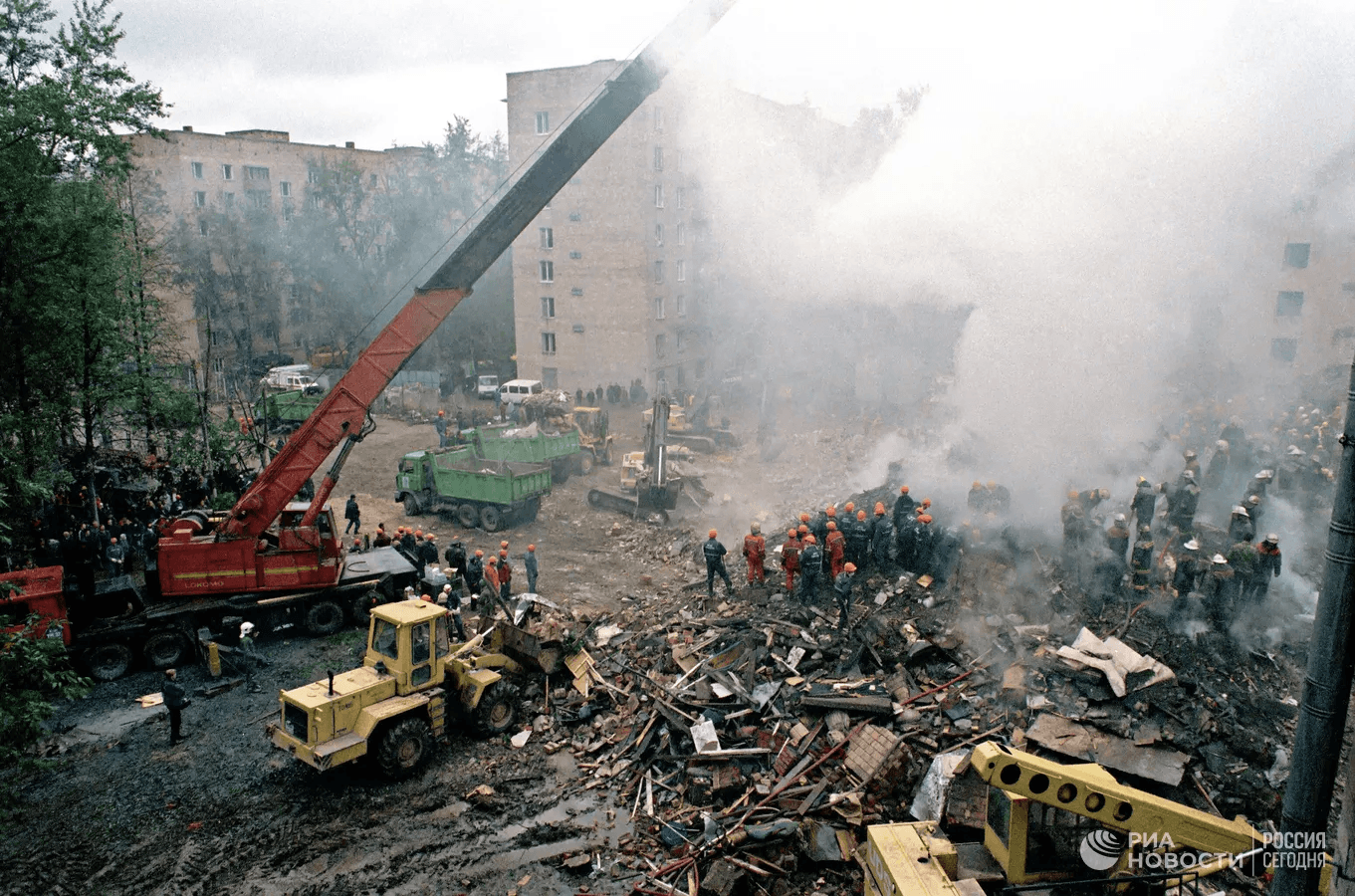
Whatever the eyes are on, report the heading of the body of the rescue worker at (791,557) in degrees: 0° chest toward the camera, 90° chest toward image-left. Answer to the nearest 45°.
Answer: approximately 180°

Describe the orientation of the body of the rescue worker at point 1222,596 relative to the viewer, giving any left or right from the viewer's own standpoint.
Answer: facing away from the viewer

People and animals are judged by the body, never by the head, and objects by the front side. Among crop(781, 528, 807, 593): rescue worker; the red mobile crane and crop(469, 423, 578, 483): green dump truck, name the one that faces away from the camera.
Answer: the rescue worker

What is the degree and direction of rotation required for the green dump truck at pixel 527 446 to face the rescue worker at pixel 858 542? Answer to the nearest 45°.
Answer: approximately 135° to its left

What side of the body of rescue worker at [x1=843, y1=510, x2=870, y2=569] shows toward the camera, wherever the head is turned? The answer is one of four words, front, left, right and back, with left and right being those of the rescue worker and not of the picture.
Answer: back

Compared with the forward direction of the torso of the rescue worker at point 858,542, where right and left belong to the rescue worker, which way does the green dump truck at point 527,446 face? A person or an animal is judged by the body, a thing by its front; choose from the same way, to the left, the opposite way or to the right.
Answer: to the left

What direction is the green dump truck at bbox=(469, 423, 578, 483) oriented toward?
to the viewer's left

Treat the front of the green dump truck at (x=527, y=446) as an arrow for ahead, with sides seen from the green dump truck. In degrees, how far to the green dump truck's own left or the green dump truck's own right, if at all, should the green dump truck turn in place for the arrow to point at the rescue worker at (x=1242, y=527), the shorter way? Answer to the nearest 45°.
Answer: approximately 135° to the green dump truck's own left

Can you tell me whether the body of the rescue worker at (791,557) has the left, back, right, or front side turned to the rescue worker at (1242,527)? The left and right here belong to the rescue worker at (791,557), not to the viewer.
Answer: right

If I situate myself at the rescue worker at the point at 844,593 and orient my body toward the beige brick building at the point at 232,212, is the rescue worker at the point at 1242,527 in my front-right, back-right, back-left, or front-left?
back-right

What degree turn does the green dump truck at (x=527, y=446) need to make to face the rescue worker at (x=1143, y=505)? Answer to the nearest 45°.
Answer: approximately 135° to its left

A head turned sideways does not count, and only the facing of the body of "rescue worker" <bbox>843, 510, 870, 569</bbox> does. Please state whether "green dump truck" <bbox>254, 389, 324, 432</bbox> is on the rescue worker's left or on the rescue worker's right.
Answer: on the rescue worker's left
